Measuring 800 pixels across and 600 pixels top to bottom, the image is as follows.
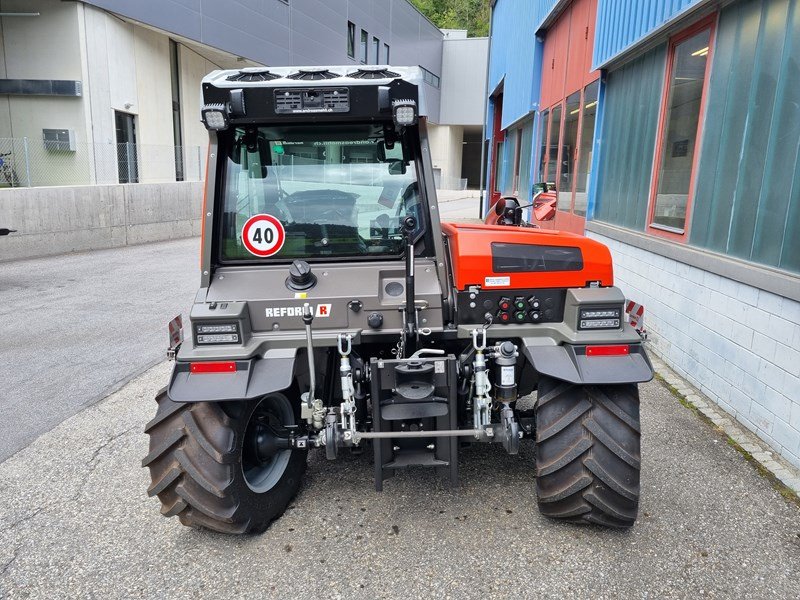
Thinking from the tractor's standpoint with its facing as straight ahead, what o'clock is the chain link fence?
The chain link fence is roughly at 11 o'clock from the tractor.

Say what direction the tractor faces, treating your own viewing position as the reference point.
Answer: facing away from the viewer
